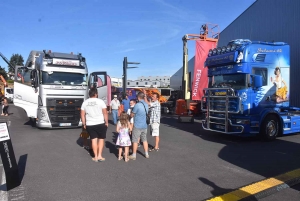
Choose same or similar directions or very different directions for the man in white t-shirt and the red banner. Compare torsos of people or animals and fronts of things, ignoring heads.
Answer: very different directions

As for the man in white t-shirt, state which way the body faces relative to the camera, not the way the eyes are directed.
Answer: away from the camera

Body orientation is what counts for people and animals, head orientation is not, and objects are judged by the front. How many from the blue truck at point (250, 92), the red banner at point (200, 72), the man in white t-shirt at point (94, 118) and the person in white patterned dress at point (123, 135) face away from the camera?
2

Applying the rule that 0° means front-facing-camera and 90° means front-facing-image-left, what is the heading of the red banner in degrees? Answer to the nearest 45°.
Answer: approximately 0°

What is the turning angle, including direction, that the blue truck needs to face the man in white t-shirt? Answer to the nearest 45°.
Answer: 0° — it already faces them

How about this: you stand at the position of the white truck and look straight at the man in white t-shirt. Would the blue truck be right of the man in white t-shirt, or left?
left

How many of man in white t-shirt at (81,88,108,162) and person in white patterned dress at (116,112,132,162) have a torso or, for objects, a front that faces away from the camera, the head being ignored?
2

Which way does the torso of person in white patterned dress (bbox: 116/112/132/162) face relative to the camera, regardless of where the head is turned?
away from the camera

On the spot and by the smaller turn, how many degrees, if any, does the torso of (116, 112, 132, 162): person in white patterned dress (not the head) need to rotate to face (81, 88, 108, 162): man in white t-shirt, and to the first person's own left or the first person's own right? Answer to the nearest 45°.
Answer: approximately 90° to the first person's own left

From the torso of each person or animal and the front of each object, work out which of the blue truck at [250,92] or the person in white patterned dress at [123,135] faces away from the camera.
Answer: the person in white patterned dress

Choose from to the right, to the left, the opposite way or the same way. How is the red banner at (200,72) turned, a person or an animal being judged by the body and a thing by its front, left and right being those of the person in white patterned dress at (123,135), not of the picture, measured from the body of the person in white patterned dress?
the opposite way

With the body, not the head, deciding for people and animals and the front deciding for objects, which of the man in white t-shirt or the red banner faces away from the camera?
the man in white t-shirt
